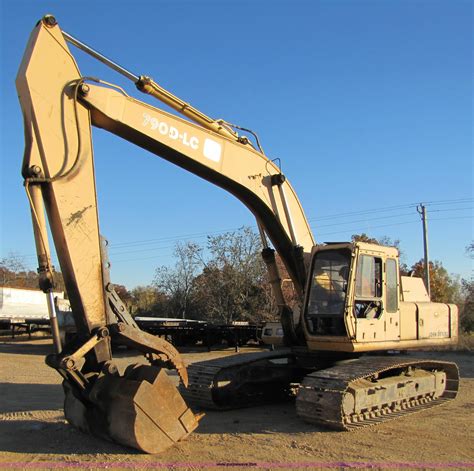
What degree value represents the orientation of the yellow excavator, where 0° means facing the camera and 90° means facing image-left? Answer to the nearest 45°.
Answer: approximately 45°

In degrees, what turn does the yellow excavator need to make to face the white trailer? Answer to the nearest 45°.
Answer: approximately 90° to its right
